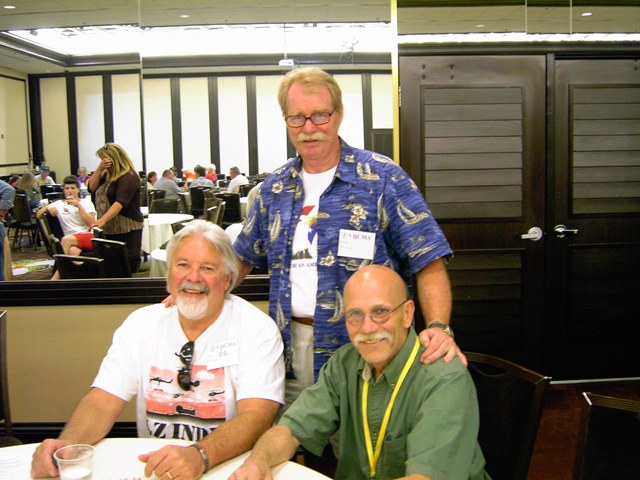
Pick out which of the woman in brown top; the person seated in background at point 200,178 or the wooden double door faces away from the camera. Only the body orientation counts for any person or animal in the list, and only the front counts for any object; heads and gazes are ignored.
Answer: the person seated in background

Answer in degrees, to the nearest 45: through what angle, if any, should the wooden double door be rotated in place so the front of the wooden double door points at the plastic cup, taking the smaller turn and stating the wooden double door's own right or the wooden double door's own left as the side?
0° — it already faces it

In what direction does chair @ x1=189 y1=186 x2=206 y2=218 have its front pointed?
away from the camera

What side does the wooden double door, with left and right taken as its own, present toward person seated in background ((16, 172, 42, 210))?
right

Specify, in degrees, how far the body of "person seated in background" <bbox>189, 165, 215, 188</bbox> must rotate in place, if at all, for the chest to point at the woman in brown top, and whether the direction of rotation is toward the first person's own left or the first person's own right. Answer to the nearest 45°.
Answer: approximately 135° to the first person's own left

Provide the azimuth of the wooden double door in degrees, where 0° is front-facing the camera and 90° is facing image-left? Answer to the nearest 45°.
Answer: approximately 0°

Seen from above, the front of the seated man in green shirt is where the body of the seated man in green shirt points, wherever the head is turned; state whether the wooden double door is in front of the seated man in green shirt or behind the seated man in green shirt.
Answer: behind
